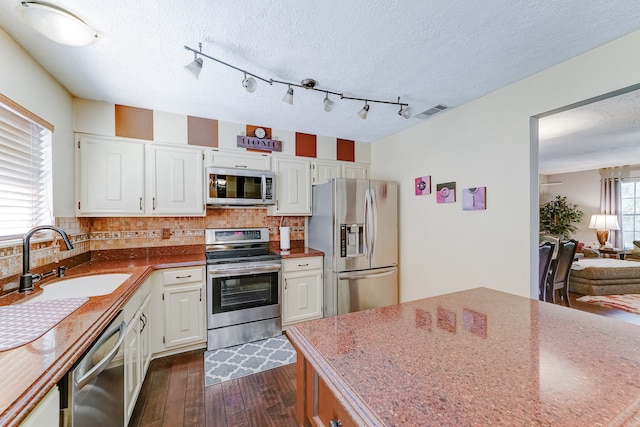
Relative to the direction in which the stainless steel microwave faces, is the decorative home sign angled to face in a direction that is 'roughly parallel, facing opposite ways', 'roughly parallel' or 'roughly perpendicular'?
roughly parallel

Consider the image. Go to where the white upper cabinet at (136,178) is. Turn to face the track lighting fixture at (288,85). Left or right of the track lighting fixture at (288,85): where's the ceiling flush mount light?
right

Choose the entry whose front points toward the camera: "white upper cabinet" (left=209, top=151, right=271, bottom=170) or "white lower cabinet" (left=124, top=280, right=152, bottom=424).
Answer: the white upper cabinet

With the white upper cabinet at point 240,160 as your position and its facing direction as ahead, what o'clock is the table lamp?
The table lamp is roughly at 9 o'clock from the white upper cabinet.

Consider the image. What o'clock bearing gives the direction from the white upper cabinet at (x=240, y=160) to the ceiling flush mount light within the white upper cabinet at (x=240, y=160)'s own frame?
The ceiling flush mount light is roughly at 1 o'clock from the white upper cabinet.

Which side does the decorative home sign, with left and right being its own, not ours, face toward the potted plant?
left

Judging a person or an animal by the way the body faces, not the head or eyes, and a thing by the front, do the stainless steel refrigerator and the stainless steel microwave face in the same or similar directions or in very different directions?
same or similar directions

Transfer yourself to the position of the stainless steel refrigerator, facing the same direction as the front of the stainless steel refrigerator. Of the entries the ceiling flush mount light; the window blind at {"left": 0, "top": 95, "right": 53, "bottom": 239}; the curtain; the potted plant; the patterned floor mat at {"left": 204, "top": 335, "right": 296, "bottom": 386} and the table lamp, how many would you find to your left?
3

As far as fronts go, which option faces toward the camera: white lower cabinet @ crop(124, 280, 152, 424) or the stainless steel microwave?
the stainless steel microwave

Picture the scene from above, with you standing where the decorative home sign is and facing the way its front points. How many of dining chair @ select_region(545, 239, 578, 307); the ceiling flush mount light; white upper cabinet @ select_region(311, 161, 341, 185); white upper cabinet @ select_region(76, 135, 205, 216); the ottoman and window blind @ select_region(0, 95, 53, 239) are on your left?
3

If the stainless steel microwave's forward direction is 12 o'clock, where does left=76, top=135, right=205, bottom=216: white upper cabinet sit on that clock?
The white upper cabinet is roughly at 3 o'clock from the stainless steel microwave.

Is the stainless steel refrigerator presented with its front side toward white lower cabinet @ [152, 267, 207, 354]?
no

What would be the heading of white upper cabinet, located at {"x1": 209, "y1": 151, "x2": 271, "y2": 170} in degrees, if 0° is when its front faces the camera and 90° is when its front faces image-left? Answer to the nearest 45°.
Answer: approximately 0°

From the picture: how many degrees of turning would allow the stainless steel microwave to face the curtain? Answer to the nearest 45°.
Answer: approximately 90° to its left

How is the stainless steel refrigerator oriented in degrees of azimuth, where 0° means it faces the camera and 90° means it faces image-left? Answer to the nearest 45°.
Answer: approximately 315°

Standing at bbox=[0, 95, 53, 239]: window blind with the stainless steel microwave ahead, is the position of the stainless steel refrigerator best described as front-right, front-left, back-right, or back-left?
front-right

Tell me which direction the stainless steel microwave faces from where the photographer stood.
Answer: facing the viewer

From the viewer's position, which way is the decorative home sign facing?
facing the viewer

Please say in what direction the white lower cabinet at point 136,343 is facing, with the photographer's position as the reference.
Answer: facing to the right of the viewer
